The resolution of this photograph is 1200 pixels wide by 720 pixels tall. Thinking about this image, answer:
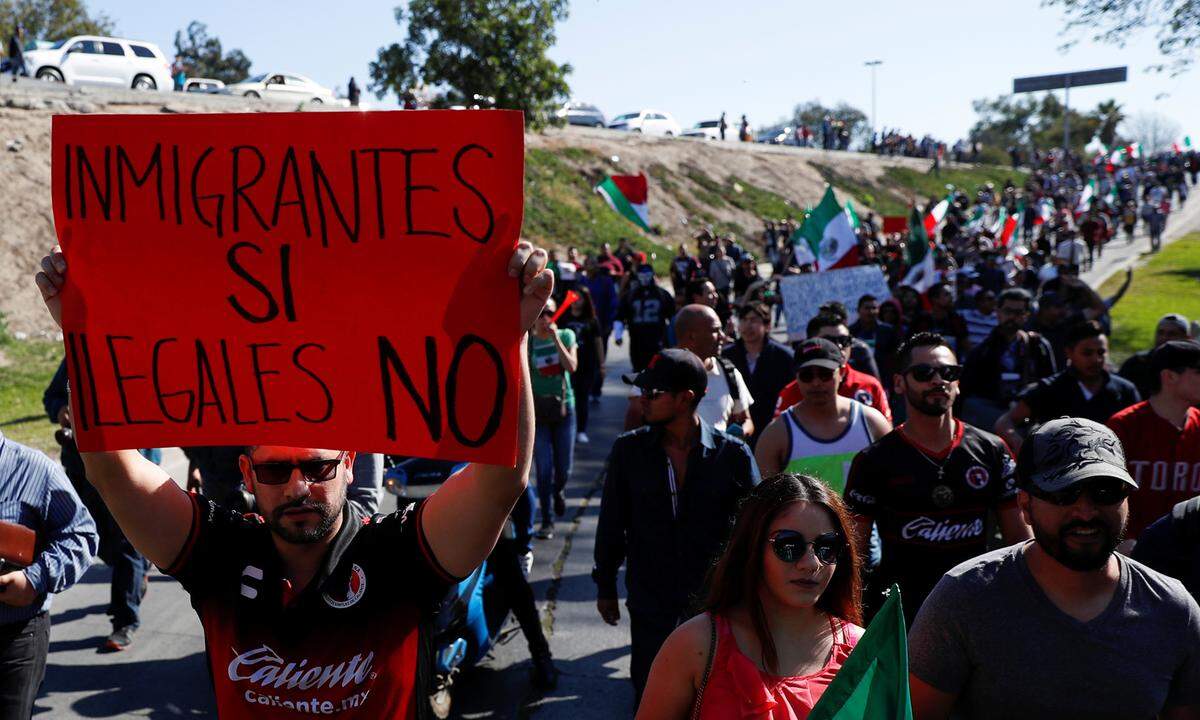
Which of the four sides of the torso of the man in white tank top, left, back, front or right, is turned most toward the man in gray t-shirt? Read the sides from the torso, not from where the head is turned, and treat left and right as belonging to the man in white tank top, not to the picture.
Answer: front

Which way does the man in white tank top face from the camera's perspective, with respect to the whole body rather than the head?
toward the camera

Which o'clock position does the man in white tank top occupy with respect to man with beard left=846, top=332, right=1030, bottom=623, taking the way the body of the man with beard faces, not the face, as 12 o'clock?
The man in white tank top is roughly at 5 o'clock from the man with beard.

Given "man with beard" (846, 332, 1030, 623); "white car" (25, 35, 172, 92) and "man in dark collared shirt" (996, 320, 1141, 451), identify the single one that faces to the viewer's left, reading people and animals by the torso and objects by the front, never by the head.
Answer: the white car

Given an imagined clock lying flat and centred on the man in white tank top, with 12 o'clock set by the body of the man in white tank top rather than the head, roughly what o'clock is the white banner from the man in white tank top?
The white banner is roughly at 6 o'clock from the man in white tank top.

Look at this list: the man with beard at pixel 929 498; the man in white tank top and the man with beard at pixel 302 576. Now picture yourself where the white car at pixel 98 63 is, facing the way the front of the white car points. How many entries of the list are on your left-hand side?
3

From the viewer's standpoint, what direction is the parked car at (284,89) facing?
to the viewer's left

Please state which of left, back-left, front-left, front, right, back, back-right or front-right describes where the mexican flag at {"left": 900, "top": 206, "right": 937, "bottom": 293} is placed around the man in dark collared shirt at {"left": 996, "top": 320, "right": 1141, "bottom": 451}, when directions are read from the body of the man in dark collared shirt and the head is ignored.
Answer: back

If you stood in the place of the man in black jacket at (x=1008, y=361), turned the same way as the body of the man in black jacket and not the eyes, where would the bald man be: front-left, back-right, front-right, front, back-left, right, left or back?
front-right

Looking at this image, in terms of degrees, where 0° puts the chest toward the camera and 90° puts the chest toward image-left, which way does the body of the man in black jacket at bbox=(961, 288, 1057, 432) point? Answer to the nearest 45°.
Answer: approximately 0°

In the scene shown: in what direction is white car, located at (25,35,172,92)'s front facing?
to the viewer's left

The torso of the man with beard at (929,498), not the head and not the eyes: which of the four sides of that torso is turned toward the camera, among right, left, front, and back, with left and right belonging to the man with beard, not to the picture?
front
